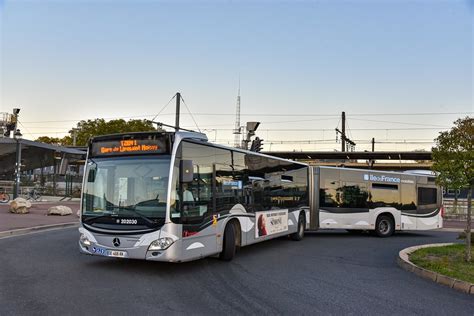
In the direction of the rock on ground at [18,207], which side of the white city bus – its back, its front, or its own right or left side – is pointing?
right

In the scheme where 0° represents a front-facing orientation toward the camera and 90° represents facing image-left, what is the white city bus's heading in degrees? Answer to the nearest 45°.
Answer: approximately 45°

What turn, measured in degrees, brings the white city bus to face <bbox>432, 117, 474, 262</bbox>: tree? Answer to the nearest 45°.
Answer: approximately 135° to its left

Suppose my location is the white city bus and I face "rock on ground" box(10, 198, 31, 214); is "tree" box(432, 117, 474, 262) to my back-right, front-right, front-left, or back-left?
back-right
